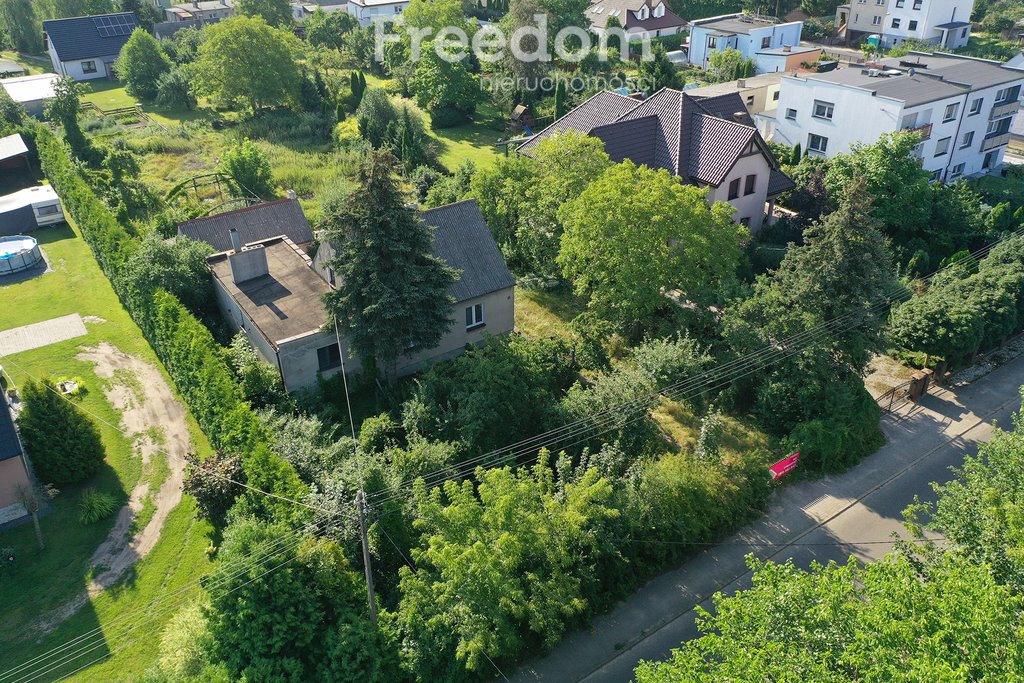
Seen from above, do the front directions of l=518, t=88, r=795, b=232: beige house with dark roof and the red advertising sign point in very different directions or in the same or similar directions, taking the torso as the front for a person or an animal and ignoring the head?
same or similar directions

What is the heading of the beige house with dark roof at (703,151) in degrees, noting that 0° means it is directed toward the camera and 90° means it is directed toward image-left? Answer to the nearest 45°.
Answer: approximately 315°

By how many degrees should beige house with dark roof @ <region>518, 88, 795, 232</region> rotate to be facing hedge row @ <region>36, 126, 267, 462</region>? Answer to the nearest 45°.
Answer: approximately 90° to its right

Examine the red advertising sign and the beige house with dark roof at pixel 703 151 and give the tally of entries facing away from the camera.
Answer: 0

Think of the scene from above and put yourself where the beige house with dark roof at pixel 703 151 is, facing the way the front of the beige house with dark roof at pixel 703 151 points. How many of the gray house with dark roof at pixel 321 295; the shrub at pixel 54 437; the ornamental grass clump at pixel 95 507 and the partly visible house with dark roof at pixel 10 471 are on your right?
4

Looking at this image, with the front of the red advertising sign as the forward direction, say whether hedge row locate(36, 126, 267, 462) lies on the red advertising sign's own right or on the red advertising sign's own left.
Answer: on the red advertising sign's own right

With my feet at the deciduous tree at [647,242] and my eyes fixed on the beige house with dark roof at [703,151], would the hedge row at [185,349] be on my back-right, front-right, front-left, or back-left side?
back-left

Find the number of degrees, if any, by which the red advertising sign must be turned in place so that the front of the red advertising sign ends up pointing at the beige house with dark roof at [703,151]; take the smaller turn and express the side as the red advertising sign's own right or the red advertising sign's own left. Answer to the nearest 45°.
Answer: approximately 135° to the red advertising sign's own left

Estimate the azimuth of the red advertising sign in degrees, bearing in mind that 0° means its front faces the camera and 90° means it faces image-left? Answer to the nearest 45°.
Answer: approximately 315°

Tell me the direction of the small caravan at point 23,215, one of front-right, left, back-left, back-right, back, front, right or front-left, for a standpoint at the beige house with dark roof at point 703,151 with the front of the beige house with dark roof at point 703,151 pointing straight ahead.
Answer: back-right

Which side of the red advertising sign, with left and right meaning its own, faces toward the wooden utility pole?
right

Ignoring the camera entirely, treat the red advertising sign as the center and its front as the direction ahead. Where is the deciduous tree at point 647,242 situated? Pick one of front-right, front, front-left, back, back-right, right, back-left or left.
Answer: back

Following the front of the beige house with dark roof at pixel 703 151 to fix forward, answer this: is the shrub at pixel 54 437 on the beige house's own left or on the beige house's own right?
on the beige house's own right

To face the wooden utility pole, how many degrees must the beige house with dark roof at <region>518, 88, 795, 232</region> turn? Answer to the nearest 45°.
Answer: approximately 45° to its right

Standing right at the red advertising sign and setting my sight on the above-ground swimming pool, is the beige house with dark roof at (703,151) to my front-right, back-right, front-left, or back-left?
front-right

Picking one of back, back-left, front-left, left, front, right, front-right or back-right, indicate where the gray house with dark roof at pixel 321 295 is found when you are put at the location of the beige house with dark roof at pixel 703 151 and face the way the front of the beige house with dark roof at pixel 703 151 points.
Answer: right

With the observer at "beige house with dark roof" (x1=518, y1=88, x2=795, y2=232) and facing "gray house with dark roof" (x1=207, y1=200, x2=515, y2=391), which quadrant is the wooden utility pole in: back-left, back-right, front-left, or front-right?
front-left

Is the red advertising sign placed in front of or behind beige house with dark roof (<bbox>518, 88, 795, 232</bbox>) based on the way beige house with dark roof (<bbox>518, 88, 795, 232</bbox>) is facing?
in front
